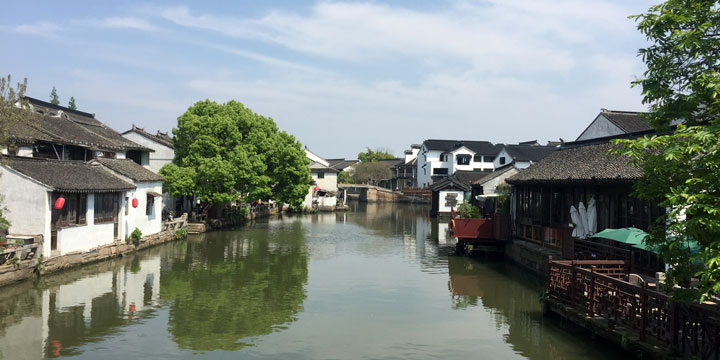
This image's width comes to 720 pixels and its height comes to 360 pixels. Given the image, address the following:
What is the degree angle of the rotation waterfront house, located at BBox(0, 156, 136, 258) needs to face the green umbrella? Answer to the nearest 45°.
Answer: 0° — it already faces it

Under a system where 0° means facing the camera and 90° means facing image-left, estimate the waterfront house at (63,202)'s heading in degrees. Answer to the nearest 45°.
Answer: approximately 315°

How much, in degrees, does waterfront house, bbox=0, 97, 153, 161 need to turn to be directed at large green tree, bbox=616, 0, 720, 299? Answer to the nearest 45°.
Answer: approximately 45° to its right

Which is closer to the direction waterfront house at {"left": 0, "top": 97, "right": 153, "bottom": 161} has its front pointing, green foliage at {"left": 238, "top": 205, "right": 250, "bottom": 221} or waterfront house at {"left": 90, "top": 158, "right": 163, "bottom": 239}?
the waterfront house

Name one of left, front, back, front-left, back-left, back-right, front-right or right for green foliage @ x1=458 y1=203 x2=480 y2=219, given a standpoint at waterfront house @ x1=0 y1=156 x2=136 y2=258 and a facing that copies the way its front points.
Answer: front-left

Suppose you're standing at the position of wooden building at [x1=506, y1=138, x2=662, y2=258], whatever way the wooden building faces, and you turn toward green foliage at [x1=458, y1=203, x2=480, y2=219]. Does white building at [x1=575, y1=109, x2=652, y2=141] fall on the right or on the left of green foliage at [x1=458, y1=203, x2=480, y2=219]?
right

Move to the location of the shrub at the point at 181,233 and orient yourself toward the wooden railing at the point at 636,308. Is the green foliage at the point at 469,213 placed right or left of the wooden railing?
left

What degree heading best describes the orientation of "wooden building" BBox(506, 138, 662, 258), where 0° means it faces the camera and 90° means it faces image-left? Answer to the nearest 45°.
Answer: approximately 45°

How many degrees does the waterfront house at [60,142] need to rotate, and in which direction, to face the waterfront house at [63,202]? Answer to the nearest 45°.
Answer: approximately 45° to its right

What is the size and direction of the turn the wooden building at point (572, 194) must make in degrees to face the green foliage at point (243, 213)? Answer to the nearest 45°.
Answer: approximately 90° to its right

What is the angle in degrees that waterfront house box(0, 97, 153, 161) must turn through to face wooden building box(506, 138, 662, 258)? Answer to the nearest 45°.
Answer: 0° — it already faces it
